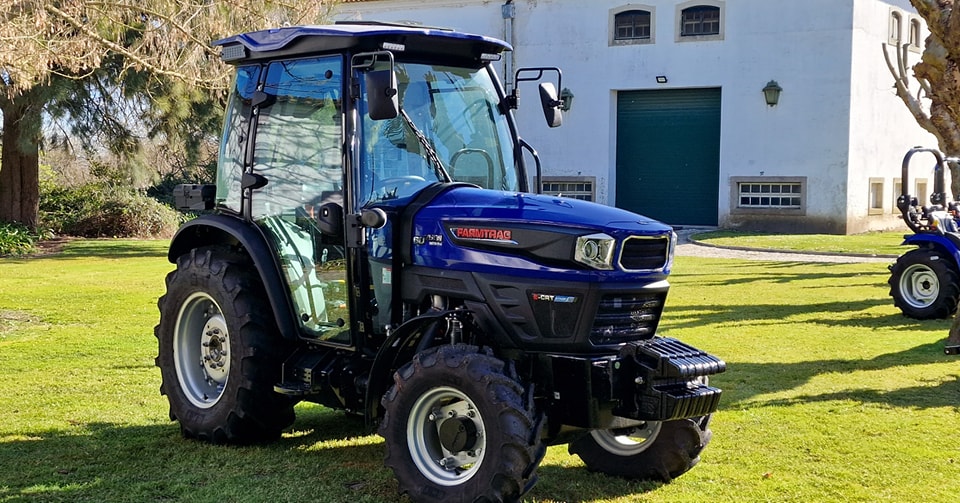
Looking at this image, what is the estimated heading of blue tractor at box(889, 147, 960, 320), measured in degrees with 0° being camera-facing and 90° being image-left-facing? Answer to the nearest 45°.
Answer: approximately 315°

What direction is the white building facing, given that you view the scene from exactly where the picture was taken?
facing the viewer

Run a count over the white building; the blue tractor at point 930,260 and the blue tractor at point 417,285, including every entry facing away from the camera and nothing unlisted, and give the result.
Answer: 0

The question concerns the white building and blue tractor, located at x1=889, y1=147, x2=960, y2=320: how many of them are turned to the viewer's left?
0

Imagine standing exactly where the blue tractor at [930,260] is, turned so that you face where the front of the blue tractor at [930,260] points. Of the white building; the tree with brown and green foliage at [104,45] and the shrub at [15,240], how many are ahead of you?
0

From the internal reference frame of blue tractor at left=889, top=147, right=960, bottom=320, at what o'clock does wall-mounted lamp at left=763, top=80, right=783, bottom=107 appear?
The wall-mounted lamp is roughly at 7 o'clock from the blue tractor.

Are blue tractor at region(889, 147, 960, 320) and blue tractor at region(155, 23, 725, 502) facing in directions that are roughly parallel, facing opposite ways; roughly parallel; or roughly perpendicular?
roughly parallel

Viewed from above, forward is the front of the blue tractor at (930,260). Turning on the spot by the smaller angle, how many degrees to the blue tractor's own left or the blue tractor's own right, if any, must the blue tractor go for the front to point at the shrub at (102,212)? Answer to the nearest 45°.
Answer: approximately 180°

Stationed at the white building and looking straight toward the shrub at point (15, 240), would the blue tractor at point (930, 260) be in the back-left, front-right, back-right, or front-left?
front-left

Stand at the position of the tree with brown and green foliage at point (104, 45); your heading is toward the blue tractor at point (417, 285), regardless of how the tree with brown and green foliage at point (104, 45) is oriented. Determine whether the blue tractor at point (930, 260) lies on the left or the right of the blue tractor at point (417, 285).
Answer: left

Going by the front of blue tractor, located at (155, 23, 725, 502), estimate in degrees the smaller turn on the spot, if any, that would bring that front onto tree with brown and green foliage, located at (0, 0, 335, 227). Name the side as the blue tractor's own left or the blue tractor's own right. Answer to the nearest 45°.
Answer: approximately 180°

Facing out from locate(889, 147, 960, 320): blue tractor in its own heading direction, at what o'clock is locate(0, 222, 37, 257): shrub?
The shrub is roughly at 5 o'clock from the blue tractor.

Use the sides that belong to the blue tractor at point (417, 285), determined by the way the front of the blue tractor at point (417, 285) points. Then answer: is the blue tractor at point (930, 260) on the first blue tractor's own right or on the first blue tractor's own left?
on the first blue tractor's own left

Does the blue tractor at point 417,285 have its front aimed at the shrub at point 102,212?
no

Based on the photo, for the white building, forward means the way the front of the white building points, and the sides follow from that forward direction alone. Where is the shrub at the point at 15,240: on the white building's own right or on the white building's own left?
on the white building's own right

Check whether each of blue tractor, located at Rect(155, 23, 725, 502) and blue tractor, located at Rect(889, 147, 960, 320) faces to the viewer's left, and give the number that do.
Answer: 0
